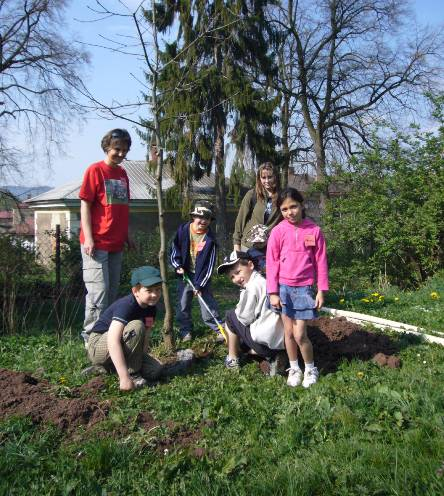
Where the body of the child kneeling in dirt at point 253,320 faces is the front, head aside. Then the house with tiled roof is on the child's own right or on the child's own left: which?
on the child's own right

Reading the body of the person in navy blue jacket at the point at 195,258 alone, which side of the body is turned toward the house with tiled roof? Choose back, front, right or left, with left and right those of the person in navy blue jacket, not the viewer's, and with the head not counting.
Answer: back
